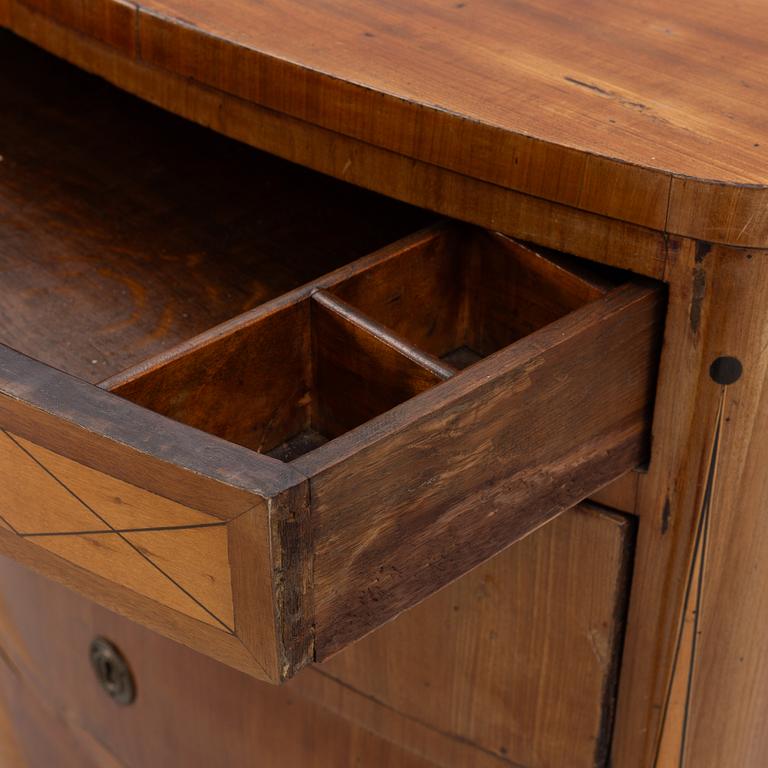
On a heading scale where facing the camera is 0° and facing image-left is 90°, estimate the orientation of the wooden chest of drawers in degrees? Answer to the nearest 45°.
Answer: approximately 45°
